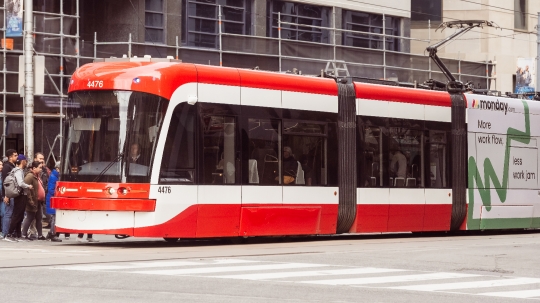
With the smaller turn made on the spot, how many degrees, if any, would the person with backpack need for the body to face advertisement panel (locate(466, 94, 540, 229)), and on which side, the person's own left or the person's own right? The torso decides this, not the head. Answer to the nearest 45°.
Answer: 0° — they already face it

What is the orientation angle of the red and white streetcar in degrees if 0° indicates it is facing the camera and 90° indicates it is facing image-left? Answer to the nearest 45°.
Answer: approximately 45°

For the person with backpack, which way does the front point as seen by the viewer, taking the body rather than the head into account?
to the viewer's right

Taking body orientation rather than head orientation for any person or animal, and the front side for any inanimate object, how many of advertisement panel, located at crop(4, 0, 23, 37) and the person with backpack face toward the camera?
1

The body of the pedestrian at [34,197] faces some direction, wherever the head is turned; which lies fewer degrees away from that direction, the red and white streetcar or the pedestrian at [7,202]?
the red and white streetcar
